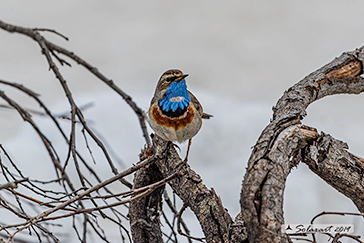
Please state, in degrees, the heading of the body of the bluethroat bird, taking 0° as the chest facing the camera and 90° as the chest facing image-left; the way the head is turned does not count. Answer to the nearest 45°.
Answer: approximately 0°
